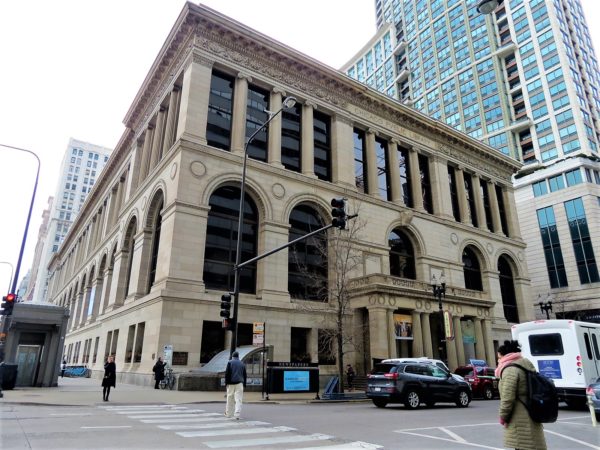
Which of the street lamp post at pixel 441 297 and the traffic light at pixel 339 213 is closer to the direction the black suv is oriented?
the street lamp post

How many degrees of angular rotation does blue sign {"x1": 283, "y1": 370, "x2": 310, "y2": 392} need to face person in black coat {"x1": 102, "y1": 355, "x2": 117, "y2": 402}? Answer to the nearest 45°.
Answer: approximately 45° to its right

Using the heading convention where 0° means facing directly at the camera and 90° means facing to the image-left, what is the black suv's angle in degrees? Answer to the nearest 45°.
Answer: approximately 225°

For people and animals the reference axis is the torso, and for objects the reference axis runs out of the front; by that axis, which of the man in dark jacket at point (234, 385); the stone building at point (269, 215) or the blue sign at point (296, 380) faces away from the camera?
the man in dark jacket

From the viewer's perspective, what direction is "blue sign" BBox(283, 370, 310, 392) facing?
toward the camera

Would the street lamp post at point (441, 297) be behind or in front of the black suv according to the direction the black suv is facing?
in front

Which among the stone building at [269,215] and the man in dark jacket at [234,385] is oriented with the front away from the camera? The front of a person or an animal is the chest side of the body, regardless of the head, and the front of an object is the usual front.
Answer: the man in dark jacket

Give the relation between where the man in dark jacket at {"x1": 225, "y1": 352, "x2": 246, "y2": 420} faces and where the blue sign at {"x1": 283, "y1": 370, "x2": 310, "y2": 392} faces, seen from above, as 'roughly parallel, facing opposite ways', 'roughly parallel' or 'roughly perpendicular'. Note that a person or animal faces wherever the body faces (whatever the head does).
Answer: roughly parallel, facing opposite ways

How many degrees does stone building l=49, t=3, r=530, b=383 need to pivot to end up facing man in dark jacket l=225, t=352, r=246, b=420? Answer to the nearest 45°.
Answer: approximately 45° to its right
